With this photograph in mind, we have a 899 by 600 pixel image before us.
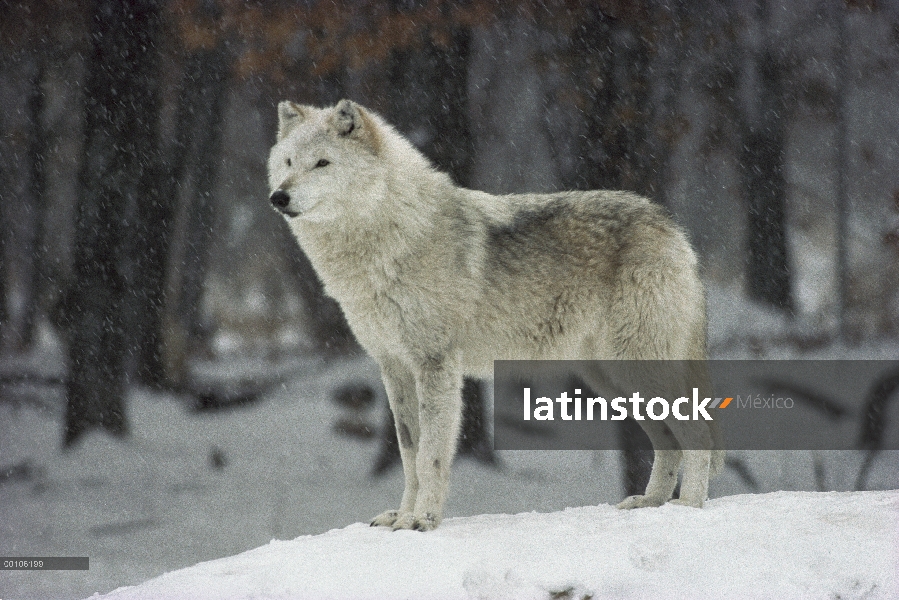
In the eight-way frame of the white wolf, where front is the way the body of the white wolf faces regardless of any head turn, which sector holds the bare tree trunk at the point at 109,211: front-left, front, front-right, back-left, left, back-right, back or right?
front-right

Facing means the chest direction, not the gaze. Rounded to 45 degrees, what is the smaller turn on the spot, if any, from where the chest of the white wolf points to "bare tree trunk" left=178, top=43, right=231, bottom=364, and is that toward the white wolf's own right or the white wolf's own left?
approximately 45° to the white wolf's own right

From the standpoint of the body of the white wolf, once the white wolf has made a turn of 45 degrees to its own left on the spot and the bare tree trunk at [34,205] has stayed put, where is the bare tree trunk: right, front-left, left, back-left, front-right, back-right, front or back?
right

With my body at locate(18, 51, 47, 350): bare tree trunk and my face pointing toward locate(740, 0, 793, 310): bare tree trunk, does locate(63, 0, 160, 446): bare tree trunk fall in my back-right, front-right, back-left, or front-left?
front-right

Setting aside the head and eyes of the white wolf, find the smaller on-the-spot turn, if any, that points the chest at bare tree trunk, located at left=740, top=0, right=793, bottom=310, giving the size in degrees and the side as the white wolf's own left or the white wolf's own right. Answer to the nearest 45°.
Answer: approximately 135° to the white wolf's own right

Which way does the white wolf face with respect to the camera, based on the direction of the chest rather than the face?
to the viewer's left
